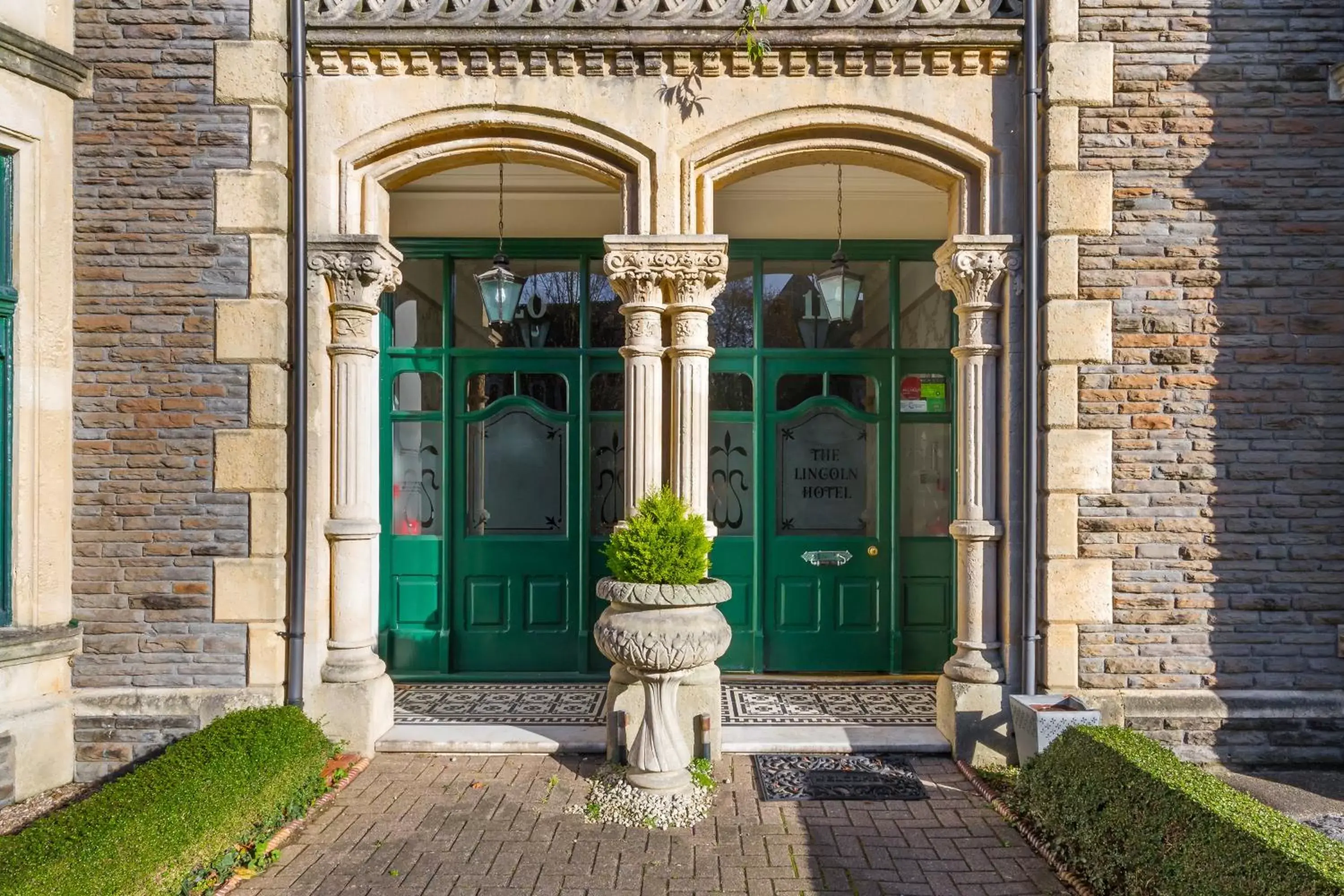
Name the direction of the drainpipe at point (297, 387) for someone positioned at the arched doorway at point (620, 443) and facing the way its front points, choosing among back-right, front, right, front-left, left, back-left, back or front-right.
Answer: front-right

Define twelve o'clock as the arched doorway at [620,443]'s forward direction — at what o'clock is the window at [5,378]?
The window is roughly at 2 o'clock from the arched doorway.

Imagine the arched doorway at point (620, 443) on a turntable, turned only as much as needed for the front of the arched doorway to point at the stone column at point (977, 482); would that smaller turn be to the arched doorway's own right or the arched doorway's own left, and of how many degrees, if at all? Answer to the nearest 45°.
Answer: approximately 45° to the arched doorway's own left

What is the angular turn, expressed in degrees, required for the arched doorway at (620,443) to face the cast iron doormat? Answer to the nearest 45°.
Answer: approximately 45° to its left

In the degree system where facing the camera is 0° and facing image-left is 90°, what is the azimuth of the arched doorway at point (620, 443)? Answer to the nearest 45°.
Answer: approximately 0°

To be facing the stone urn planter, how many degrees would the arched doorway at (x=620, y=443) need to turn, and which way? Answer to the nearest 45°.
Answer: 0° — it already faces it

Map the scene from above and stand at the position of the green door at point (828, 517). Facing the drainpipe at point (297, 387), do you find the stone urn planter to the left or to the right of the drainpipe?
left
